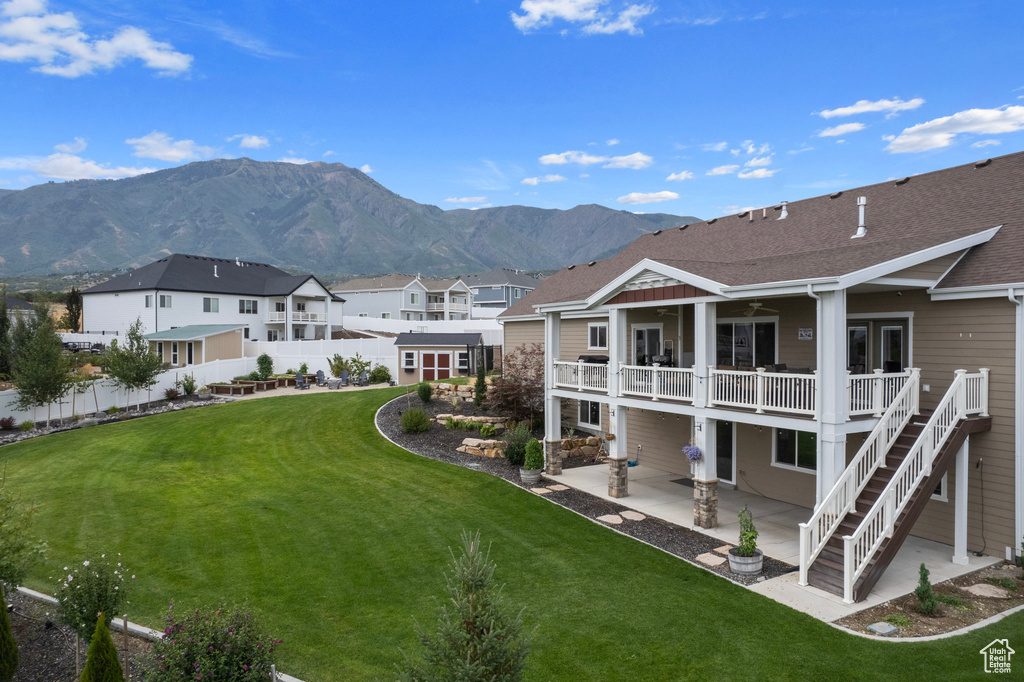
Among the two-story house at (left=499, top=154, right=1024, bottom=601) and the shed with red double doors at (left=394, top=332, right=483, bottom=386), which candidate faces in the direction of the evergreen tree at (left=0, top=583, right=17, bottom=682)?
the shed with red double doors

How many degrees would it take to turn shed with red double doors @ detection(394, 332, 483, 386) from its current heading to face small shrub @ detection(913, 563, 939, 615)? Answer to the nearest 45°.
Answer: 0° — it already faces it

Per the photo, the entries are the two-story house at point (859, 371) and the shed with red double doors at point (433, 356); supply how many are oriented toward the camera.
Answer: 1

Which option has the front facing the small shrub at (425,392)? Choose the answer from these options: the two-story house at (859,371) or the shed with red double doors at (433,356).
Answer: the shed with red double doors

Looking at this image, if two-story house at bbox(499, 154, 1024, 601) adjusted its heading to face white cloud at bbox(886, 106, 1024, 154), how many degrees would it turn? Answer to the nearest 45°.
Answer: approximately 45° to its left

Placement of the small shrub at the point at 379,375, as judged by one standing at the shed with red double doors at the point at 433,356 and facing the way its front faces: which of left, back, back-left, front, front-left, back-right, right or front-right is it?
back-right

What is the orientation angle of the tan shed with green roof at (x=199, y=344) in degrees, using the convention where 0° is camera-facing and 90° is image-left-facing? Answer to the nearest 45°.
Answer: approximately 45°

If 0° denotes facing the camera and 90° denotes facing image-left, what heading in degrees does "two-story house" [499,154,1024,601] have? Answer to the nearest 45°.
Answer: approximately 225°

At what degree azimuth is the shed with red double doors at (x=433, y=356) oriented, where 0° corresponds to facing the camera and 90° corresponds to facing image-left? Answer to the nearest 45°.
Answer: approximately 0°

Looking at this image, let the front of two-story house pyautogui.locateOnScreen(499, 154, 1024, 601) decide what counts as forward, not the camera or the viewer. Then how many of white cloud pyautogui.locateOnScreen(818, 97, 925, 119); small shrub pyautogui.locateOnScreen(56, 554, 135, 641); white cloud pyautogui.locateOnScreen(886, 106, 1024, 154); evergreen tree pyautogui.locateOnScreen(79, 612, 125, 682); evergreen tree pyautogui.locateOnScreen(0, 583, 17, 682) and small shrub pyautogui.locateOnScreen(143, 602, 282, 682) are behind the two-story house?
4

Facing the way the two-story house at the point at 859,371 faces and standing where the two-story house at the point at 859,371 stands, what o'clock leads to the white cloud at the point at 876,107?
The white cloud is roughly at 11 o'clock from the two-story house.
